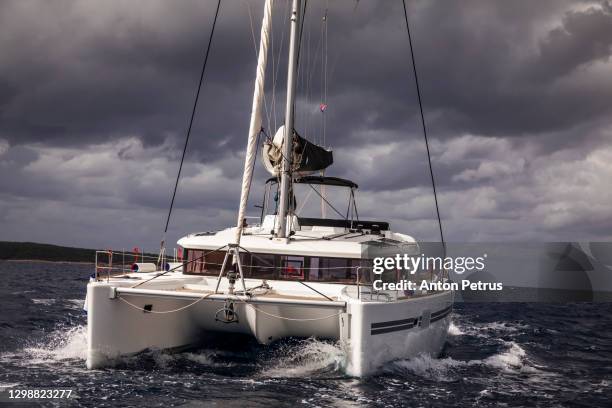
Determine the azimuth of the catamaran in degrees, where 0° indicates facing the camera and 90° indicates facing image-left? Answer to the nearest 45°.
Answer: approximately 45°
